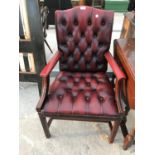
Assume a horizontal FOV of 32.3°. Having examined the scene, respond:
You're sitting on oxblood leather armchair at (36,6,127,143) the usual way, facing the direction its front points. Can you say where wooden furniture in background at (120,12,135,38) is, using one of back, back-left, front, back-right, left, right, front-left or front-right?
back-left

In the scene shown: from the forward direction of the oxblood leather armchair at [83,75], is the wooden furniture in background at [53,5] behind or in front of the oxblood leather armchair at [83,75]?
behind

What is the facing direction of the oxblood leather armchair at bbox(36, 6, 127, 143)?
toward the camera
